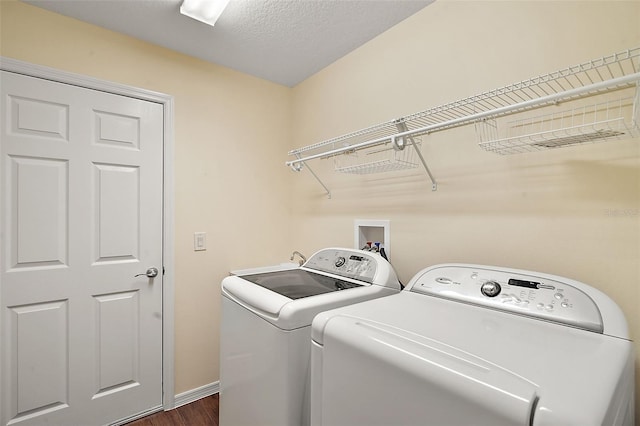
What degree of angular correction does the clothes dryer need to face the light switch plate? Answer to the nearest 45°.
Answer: approximately 45° to its right

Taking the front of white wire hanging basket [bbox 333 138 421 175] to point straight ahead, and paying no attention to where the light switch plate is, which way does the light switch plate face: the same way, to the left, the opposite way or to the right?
to the left

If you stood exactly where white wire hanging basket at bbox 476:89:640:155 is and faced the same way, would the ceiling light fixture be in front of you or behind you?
in front

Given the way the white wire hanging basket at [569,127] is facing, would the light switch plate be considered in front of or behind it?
in front

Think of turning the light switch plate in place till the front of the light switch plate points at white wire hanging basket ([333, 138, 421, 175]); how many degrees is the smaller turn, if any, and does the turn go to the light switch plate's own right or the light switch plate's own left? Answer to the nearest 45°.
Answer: approximately 45° to the light switch plate's own left

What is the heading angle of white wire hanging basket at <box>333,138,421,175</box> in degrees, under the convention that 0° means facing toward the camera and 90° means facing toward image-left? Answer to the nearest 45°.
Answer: approximately 45°

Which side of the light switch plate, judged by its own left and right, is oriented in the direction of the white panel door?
right

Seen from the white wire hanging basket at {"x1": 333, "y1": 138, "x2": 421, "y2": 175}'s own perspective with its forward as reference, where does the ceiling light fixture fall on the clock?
The ceiling light fixture is roughly at 1 o'clock from the white wire hanging basket.

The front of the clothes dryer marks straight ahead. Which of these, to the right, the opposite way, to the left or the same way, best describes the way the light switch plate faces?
to the left

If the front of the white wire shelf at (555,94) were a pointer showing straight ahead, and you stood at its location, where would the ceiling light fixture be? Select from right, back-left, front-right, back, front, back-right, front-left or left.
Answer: front-right

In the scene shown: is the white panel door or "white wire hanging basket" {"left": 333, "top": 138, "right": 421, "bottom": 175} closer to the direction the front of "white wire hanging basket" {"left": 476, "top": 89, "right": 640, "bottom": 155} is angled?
the white panel door

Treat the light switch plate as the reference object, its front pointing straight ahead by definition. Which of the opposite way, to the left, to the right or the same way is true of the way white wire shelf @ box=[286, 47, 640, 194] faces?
to the right

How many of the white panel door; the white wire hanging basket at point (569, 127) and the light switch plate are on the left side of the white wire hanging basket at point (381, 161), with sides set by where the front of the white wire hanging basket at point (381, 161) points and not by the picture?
1

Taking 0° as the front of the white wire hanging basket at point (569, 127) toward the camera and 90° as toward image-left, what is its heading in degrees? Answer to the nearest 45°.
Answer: approximately 45°
